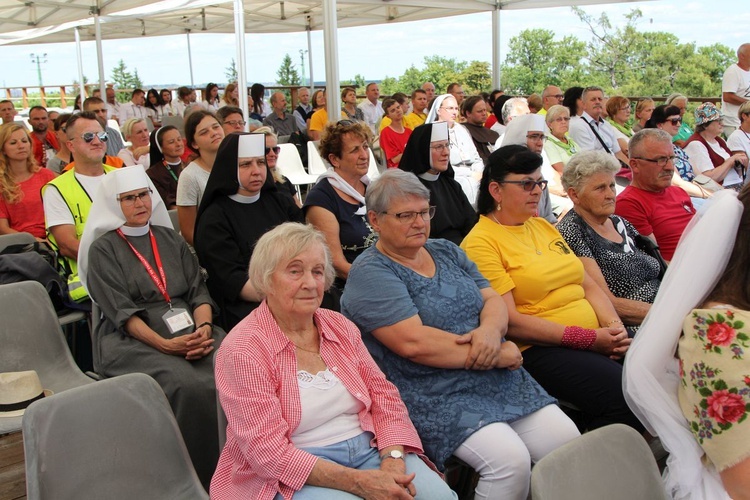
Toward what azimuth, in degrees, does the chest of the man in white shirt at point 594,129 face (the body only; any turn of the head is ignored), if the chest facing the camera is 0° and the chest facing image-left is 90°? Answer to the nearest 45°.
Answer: approximately 315°

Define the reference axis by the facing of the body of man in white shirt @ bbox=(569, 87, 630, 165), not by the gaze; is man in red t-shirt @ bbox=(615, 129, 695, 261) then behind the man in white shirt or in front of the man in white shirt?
in front

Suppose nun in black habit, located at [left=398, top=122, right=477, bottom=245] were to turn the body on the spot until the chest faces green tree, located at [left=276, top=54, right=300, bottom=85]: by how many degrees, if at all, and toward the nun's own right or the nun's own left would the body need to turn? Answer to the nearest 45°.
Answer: approximately 135° to the nun's own left

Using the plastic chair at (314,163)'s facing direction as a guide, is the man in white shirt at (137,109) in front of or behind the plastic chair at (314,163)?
behind

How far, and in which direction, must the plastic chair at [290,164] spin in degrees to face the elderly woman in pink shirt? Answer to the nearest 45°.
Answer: approximately 45° to its right

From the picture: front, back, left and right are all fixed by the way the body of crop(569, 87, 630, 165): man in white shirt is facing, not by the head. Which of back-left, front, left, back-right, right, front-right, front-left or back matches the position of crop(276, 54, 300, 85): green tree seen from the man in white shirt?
back
